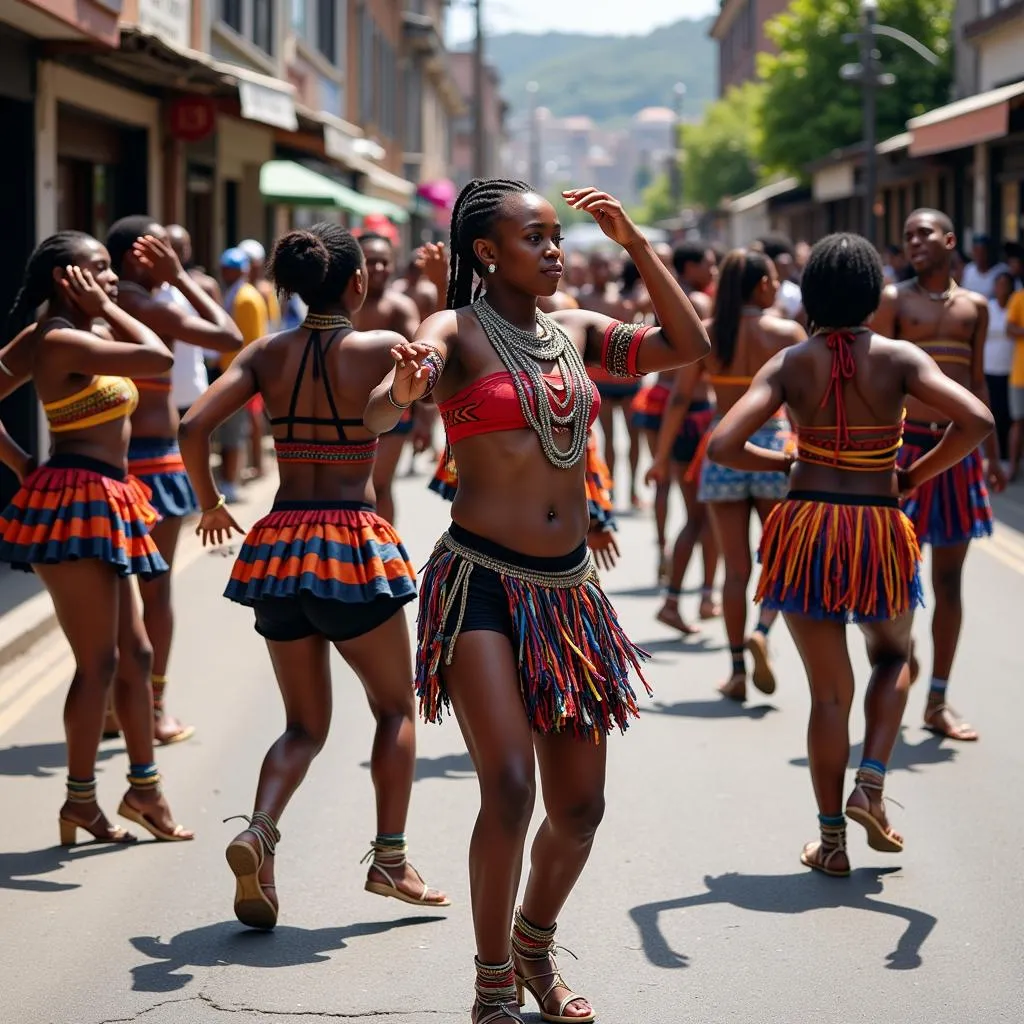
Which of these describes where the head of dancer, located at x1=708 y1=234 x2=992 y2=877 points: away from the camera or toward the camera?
away from the camera

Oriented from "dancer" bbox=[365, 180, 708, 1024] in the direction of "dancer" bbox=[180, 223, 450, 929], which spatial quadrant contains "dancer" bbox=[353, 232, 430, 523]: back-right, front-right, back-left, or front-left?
front-right

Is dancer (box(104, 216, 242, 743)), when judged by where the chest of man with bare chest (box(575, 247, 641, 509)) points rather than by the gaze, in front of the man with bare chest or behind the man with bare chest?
in front

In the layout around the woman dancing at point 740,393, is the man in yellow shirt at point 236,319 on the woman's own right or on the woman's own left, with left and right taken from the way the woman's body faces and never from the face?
on the woman's own left

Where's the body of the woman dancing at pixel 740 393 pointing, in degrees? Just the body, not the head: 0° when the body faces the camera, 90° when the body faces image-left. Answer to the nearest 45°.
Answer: approximately 225°

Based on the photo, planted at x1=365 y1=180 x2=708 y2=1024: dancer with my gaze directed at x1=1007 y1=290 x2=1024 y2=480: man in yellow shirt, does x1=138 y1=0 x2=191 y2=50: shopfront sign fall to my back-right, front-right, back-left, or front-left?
front-left

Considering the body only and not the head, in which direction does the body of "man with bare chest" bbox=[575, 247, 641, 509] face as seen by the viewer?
toward the camera

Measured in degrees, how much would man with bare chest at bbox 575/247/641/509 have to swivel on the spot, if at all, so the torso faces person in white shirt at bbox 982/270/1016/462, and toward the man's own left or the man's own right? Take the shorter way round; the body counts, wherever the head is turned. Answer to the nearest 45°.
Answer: approximately 135° to the man's own left

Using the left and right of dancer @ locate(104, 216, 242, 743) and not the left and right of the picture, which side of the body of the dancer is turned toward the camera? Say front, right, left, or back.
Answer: right

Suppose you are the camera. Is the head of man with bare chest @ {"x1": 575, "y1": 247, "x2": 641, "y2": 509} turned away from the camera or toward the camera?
toward the camera

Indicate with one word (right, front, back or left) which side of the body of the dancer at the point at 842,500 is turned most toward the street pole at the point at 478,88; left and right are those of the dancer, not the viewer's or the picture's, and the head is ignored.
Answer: front

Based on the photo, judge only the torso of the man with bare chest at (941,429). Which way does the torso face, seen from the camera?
toward the camera

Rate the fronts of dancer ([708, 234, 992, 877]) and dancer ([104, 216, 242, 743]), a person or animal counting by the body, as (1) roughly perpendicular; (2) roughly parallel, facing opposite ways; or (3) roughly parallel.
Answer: roughly perpendicular

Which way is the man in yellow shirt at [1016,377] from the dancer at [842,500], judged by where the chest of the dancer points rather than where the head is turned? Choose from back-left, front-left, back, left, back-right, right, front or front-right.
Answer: front

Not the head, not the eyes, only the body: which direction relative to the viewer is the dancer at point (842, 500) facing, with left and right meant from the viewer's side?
facing away from the viewer
